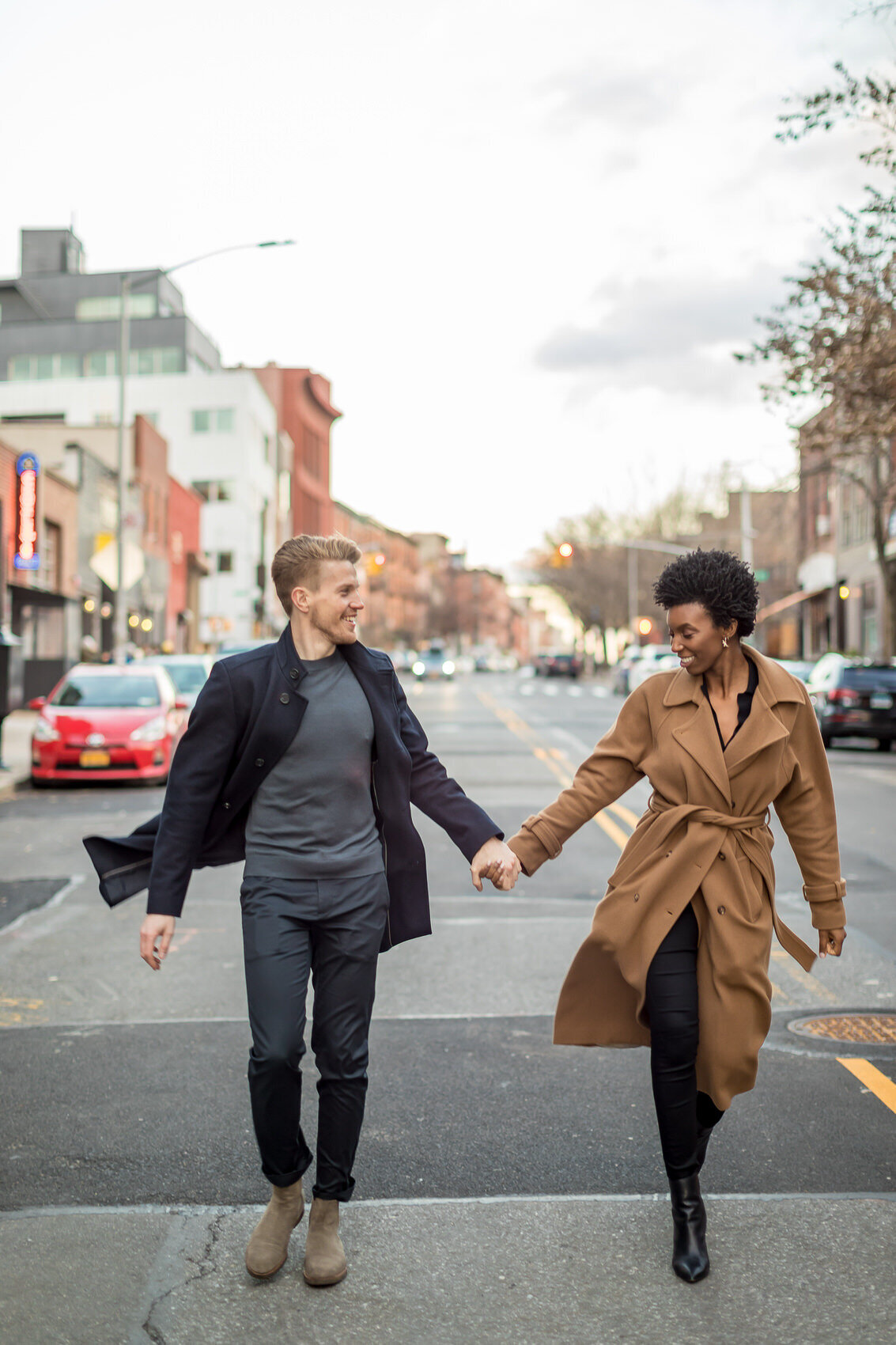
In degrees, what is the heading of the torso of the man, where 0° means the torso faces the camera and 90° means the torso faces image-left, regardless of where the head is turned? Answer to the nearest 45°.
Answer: approximately 0°

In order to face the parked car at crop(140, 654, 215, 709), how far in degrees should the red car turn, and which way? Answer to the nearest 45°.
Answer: approximately 180°

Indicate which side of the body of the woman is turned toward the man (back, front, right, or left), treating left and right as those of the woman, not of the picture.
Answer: right

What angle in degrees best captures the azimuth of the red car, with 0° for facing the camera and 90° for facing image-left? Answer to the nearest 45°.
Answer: approximately 0°

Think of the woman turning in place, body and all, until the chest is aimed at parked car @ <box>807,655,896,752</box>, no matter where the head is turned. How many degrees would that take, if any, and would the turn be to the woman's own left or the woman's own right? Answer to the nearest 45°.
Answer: approximately 180°

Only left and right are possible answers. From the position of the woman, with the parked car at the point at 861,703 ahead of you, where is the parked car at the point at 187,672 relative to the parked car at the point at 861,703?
left

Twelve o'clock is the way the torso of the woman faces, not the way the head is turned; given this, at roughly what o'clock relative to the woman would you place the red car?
The red car is roughly at 5 o'clock from the woman.
